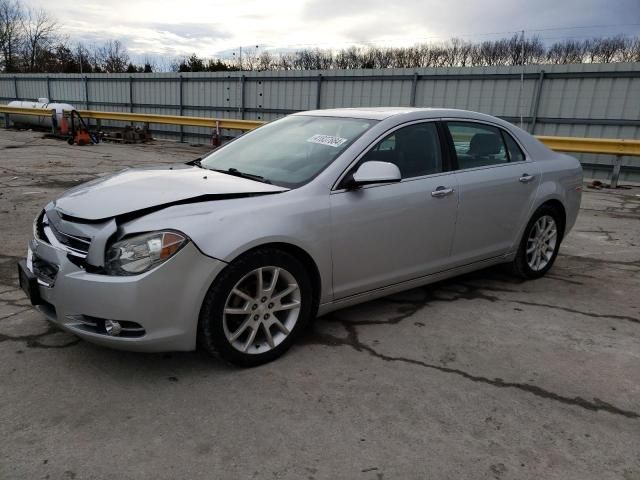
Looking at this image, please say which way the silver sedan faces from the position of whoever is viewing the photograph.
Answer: facing the viewer and to the left of the viewer

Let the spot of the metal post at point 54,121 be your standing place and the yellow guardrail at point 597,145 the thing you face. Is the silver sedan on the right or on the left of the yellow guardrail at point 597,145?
right

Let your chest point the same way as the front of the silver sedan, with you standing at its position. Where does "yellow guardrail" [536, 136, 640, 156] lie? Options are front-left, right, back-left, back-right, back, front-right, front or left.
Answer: back

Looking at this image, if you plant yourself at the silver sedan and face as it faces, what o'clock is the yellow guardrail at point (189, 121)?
The yellow guardrail is roughly at 4 o'clock from the silver sedan.

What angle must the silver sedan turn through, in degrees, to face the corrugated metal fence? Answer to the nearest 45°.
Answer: approximately 135° to its right

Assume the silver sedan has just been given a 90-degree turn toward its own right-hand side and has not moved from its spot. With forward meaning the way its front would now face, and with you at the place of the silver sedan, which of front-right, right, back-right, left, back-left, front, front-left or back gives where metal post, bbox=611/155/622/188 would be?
right

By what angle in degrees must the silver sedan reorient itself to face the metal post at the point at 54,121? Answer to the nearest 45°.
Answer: approximately 90° to its right

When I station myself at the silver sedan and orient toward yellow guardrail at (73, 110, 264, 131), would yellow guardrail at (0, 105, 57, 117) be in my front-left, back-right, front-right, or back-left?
front-left

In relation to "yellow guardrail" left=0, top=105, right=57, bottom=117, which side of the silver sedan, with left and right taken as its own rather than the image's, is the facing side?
right
